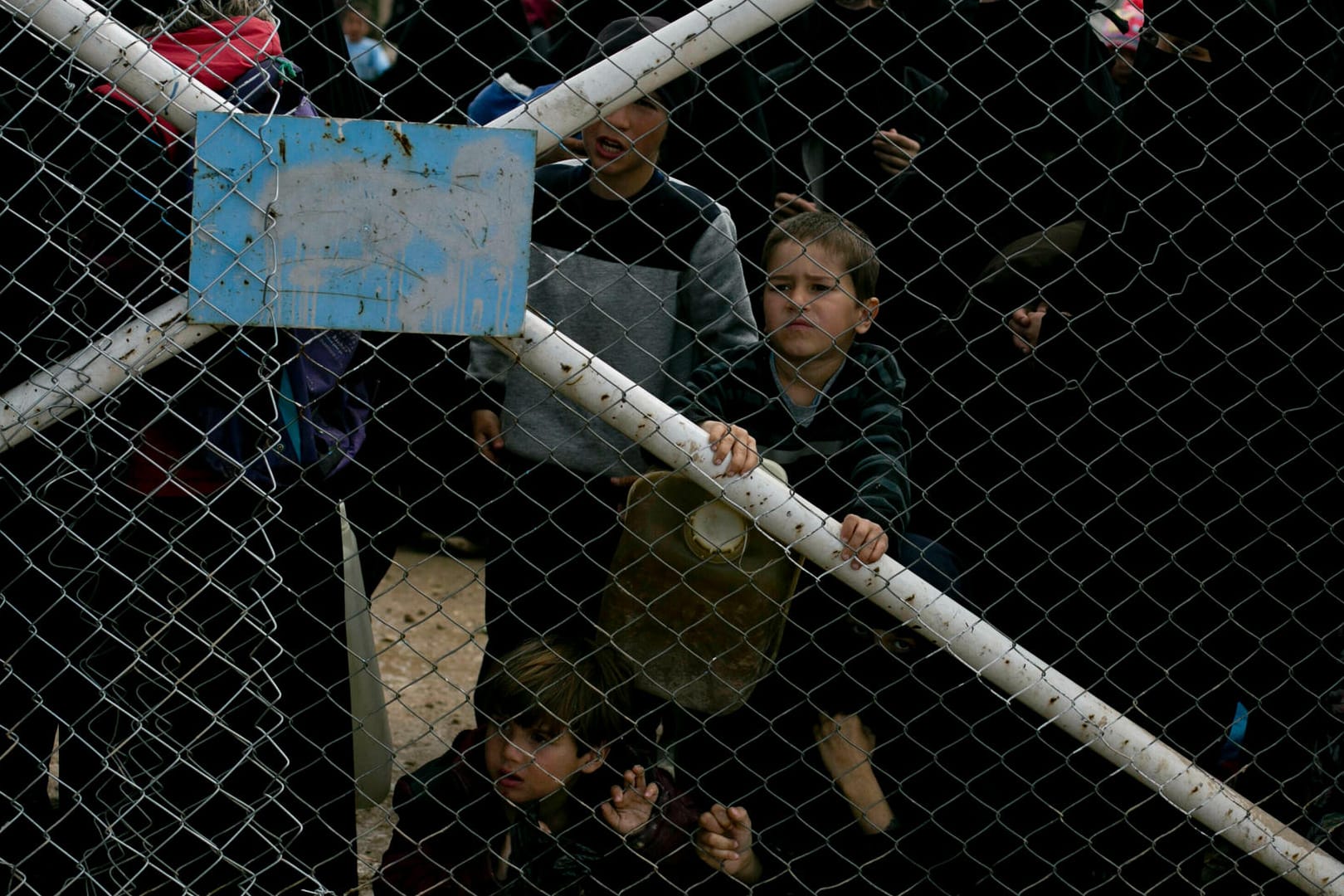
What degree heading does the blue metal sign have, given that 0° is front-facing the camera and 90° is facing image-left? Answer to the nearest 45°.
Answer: approximately 0°

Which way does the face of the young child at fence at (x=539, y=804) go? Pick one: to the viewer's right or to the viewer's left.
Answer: to the viewer's left

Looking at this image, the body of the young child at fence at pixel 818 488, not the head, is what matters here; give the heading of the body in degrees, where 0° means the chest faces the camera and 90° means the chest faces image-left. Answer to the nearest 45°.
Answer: approximately 45°
